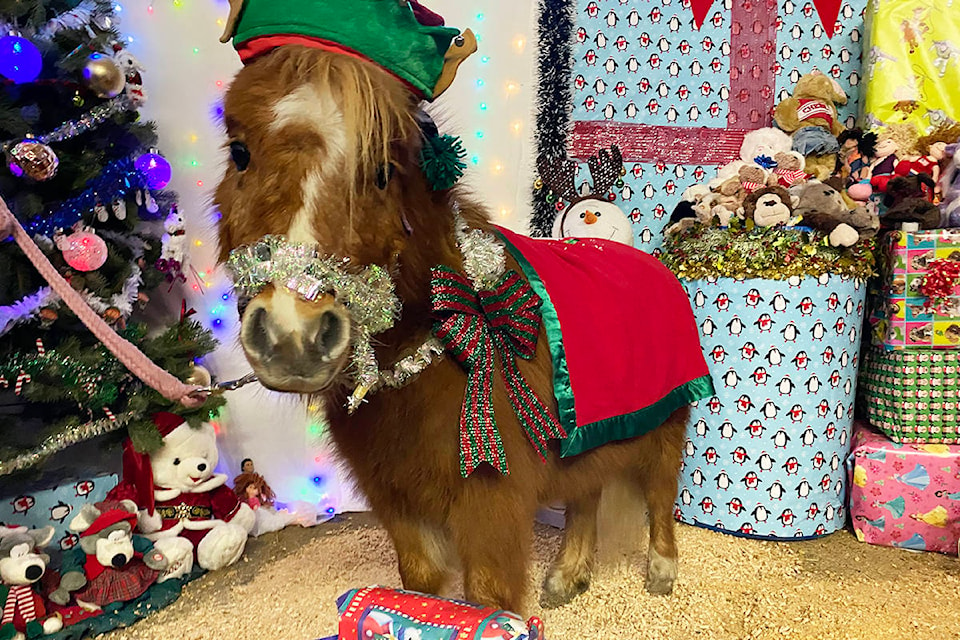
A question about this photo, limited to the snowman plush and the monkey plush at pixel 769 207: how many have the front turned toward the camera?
2

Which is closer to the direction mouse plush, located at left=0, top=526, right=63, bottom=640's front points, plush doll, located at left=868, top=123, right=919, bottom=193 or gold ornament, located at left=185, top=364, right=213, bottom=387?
the plush doll

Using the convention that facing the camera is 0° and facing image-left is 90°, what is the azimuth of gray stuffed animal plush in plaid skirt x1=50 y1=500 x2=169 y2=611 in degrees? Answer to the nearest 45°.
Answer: approximately 315°

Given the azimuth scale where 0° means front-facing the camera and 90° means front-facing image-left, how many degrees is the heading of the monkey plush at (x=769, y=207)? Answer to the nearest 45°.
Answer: approximately 0°

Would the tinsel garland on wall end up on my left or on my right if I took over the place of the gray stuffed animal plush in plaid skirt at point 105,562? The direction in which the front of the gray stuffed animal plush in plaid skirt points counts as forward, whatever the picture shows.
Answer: on my left

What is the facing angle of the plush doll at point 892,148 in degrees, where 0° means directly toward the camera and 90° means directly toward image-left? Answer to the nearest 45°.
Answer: approximately 45°
